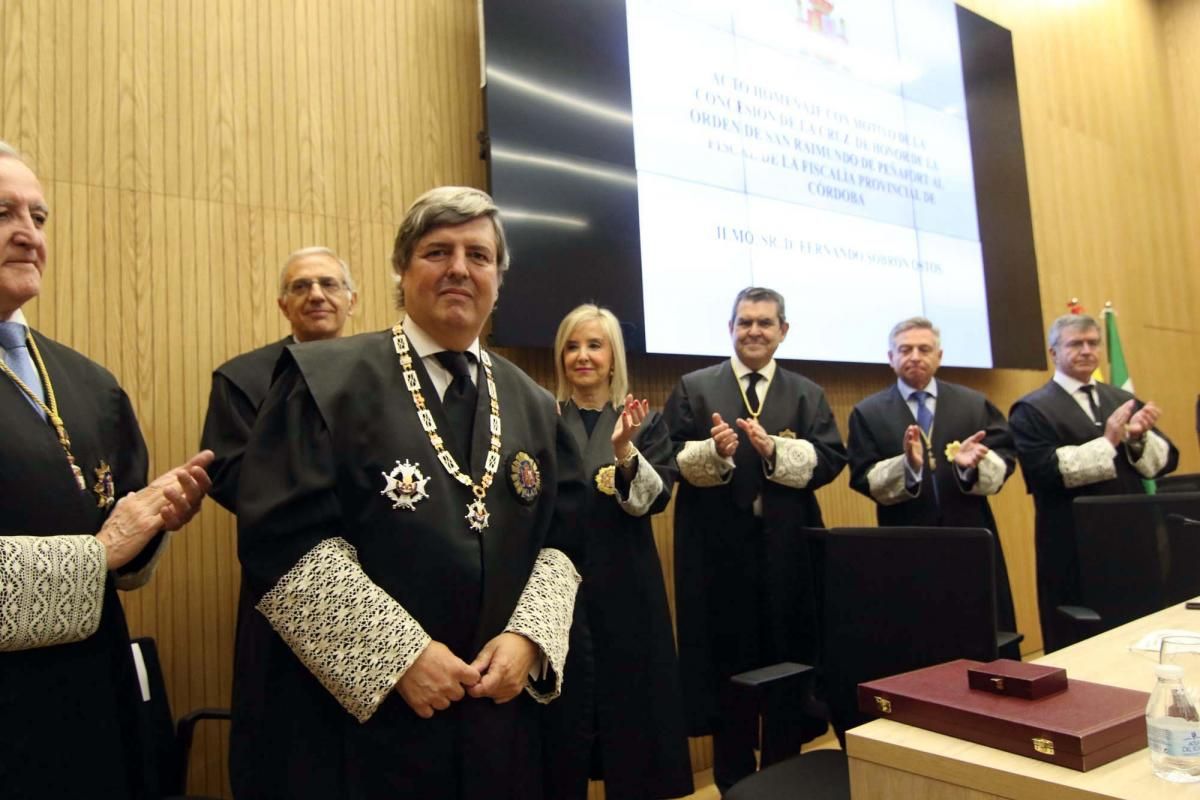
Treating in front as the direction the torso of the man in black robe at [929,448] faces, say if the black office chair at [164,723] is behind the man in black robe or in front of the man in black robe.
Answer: in front

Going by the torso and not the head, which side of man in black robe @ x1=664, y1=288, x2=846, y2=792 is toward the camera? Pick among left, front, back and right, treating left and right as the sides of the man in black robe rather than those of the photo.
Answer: front

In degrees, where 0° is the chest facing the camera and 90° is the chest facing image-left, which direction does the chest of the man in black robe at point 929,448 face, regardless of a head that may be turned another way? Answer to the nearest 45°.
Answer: approximately 0°

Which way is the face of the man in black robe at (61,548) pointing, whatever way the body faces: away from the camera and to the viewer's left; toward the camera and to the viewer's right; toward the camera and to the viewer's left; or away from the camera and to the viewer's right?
toward the camera and to the viewer's right

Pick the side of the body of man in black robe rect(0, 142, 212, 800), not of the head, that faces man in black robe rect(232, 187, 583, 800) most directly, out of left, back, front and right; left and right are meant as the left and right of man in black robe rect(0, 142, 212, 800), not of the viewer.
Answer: front

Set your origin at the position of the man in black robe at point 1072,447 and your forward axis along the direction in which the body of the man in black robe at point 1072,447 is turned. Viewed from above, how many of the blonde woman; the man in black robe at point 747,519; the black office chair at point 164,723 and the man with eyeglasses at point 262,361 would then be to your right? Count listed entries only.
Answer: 4

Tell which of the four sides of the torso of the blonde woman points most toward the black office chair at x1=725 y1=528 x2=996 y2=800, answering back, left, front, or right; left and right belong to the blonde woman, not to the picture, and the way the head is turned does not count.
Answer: left

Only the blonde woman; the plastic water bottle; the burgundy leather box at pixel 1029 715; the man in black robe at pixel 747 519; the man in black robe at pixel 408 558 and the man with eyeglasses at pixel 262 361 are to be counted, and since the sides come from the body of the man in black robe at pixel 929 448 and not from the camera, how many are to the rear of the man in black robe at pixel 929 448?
0

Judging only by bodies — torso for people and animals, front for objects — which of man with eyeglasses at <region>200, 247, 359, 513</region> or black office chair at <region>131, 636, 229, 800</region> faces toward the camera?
the man with eyeglasses

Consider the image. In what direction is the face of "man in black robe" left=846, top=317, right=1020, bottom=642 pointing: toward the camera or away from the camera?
toward the camera

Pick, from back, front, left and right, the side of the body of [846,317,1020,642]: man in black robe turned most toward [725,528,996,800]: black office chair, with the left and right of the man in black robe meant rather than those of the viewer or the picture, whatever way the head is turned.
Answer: front

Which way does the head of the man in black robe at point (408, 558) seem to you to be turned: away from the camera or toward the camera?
toward the camera

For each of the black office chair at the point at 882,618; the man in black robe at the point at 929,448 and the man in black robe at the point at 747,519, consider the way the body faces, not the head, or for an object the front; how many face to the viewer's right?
0
